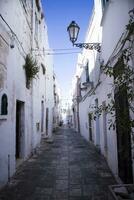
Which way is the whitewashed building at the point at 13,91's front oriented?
to the viewer's right
